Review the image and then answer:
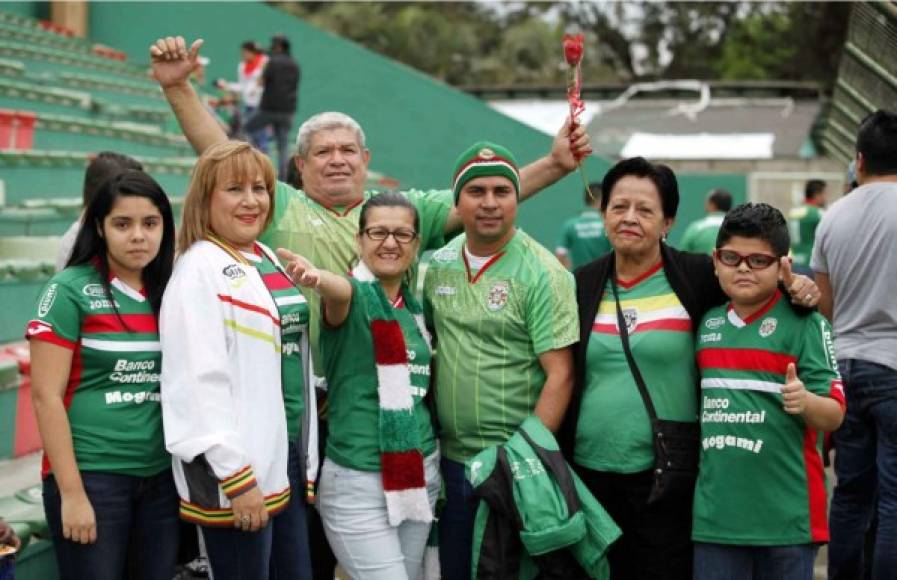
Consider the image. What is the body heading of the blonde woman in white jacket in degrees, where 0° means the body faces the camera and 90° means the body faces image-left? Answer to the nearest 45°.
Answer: approximately 315°

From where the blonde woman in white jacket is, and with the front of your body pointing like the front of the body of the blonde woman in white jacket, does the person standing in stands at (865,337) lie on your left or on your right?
on your left

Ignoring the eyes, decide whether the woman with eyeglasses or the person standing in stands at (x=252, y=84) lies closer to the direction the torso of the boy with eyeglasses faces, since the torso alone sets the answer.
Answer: the woman with eyeglasses

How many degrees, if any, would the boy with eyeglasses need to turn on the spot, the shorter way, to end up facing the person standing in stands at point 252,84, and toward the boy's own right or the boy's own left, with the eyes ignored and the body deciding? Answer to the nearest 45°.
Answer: approximately 90° to the boy's own right

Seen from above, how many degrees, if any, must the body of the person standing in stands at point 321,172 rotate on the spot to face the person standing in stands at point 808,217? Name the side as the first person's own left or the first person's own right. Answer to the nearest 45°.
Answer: approximately 135° to the first person's own left

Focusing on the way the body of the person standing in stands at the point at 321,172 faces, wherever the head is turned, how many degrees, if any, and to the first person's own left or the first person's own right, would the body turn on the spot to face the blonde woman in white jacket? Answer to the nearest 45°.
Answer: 0° — they already face them

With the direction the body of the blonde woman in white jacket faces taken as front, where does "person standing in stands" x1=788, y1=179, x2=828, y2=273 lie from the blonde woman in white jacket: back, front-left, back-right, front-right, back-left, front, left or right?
left

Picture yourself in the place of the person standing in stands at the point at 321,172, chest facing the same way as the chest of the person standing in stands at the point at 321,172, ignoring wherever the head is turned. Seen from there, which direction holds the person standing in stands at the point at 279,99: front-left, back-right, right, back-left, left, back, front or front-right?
back

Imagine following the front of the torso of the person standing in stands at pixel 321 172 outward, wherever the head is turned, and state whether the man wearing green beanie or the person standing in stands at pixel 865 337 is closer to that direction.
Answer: the man wearing green beanie

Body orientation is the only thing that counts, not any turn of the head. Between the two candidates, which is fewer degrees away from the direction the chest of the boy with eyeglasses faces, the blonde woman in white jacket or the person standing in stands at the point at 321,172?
the blonde woman in white jacket
